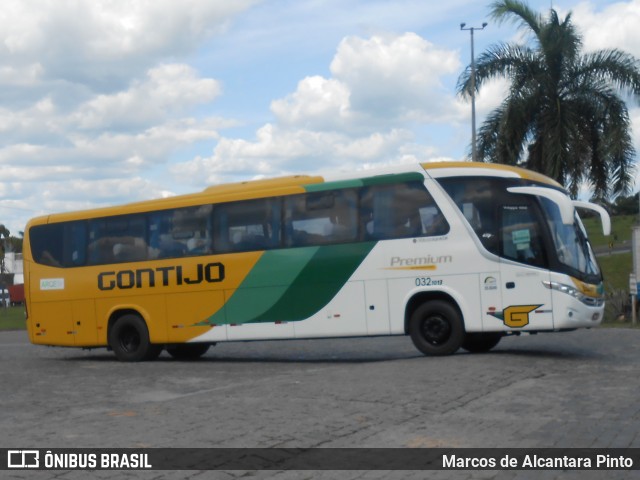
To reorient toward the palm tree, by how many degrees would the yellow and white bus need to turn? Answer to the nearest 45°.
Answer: approximately 90° to its left

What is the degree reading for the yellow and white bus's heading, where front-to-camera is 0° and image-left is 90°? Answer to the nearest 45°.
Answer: approximately 315°
